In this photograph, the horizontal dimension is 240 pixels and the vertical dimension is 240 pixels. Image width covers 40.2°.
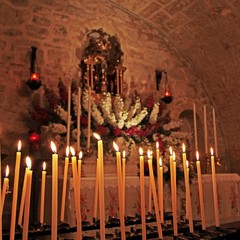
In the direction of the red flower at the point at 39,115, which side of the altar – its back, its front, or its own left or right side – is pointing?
right

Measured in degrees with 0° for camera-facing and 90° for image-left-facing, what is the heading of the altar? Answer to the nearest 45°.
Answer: approximately 0°

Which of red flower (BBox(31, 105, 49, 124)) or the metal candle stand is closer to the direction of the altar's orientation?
the metal candle stand

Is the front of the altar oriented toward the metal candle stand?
yes

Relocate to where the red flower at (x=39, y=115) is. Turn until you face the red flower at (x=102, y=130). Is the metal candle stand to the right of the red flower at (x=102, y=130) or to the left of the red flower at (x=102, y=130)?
right
